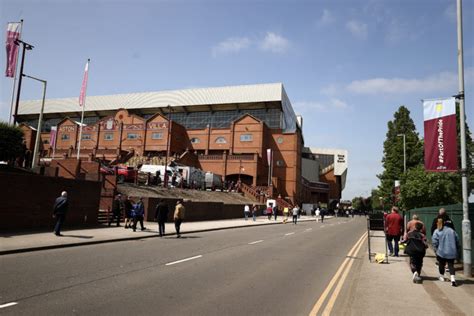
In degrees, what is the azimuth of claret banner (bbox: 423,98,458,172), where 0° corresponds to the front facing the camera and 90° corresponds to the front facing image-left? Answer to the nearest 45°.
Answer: approximately 0°
